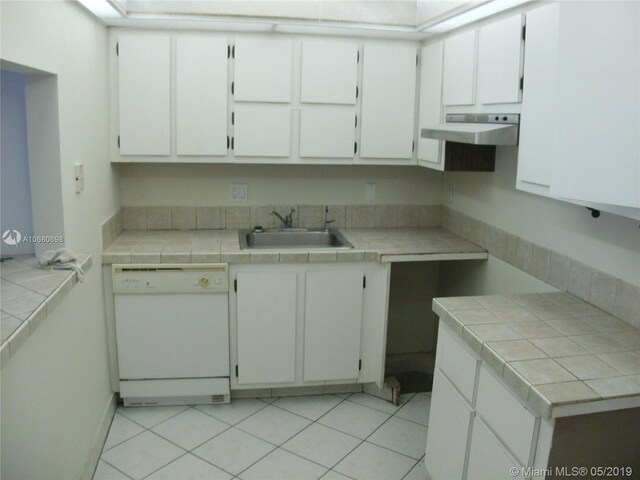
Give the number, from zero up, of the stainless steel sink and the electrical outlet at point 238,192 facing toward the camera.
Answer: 2

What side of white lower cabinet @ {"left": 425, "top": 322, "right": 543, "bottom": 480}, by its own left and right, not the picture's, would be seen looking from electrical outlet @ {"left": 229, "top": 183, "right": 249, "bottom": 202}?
right

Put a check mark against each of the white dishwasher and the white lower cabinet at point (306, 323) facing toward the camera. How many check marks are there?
2

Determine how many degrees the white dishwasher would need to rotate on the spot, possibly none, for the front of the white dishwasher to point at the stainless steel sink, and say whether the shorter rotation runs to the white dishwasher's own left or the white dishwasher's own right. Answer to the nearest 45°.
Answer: approximately 135° to the white dishwasher's own left

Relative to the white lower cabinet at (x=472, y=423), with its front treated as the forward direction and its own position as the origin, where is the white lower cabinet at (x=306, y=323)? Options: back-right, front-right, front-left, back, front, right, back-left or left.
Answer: right

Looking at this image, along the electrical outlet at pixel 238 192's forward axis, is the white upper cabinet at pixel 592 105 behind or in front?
in front

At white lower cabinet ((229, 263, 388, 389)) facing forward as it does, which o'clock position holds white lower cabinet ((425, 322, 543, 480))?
white lower cabinet ((425, 322, 543, 480)) is roughly at 11 o'clock from white lower cabinet ((229, 263, 388, 389)).

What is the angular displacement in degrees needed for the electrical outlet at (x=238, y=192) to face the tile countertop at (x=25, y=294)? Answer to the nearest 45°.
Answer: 0° — it already faces it

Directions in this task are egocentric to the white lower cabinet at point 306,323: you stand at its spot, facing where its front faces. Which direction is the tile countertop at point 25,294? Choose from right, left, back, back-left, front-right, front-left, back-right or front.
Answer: front-right
